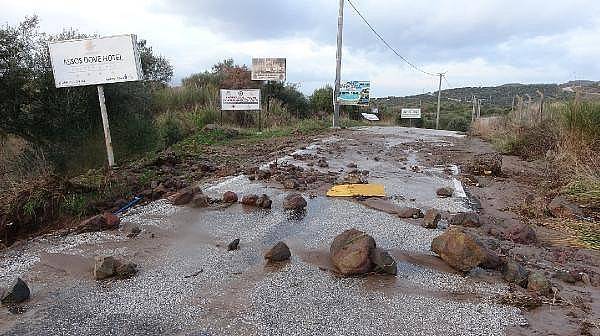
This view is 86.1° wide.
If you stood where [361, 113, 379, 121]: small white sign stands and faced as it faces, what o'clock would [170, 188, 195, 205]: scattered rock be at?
The scattered rock is roughly at 12 o'clock from the small white sign.

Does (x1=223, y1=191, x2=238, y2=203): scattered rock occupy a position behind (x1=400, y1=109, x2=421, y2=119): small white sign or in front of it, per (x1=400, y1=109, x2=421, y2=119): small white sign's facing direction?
in front

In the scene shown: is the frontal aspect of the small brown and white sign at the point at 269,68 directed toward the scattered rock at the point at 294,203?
yes

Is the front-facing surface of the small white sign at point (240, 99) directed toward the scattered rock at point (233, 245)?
yes

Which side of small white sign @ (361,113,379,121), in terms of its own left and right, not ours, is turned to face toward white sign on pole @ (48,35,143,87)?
front

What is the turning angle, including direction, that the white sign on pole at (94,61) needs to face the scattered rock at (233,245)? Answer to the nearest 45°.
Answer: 0° — it already faces it

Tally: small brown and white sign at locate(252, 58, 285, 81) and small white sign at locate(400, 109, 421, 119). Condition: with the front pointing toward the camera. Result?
2

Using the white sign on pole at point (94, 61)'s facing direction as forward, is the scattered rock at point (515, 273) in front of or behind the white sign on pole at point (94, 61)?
in front

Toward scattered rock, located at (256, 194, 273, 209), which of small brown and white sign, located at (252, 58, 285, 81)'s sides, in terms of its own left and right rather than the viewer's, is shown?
front
